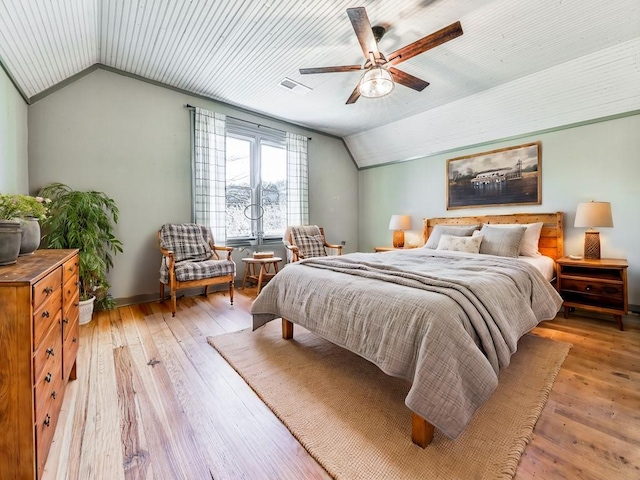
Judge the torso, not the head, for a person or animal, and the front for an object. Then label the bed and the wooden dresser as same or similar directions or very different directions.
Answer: very different directions

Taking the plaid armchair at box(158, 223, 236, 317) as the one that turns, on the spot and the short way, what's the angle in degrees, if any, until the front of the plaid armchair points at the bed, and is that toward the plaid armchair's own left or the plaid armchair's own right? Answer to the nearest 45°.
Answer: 0° — it already faces it

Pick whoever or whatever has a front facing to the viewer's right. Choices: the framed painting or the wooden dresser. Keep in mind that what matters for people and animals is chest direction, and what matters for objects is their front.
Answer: the wooden dresser

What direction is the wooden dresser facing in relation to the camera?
to the viewer's right

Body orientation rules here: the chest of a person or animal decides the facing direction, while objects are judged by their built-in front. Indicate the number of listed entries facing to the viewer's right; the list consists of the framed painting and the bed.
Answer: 0

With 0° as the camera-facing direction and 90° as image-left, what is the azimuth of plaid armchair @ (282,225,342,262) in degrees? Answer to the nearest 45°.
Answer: approximately 315°

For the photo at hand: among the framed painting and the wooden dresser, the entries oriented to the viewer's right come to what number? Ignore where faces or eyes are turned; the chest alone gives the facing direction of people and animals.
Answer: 1

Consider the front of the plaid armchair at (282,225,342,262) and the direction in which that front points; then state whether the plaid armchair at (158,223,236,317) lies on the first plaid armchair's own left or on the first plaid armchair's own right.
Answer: on the first plaid armchair's own right

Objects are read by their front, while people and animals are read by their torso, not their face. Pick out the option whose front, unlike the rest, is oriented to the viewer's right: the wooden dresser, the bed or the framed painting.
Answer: the wooden dresser

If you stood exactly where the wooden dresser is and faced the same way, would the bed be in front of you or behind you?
in front

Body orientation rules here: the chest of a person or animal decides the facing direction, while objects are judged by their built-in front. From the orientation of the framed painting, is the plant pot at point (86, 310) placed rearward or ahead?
ahead

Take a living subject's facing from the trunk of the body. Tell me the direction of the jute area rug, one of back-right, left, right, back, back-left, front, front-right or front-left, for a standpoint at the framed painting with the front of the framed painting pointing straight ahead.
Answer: front-left

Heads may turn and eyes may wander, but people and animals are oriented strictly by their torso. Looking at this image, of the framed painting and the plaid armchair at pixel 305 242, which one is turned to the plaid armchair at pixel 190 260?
the framed painting

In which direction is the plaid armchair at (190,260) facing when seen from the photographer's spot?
facing the viewer and to the right of the viewer
